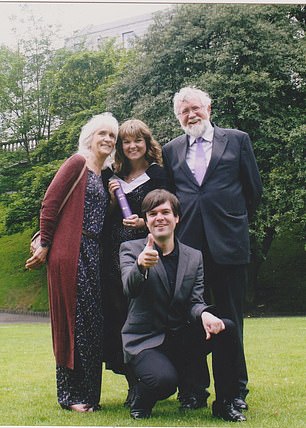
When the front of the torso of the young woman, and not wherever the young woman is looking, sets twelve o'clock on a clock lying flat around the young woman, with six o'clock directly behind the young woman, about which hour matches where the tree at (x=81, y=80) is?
The tree is roughly at 6 o'clock from the young woman.

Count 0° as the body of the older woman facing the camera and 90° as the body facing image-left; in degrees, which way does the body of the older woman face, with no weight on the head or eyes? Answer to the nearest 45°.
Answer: approximately 315°

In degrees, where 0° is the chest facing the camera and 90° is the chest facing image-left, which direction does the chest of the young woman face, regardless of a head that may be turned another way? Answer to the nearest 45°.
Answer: approximately 0°

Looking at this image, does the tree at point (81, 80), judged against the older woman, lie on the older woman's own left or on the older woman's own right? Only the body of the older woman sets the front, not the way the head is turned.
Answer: on the older woman's own left

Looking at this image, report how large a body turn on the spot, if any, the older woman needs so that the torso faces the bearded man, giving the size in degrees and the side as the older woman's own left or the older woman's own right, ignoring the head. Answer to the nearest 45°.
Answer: approximately 45° to the older woman's own left

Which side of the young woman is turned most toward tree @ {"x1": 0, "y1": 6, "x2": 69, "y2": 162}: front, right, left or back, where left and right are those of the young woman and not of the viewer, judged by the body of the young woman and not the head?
back
